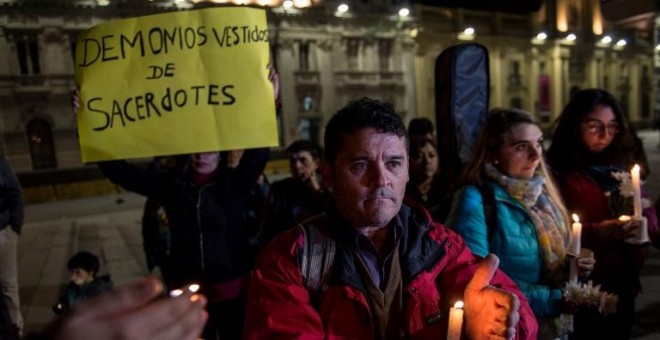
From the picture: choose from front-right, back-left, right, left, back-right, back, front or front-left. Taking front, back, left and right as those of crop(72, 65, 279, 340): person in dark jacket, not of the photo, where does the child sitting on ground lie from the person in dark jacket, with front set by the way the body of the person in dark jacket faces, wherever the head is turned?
back-right

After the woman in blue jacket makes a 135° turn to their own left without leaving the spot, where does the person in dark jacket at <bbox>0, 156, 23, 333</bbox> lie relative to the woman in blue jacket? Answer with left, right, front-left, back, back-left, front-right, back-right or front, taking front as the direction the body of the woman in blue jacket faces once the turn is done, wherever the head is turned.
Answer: left

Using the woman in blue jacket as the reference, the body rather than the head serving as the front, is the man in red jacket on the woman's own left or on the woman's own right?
on the woman's own right

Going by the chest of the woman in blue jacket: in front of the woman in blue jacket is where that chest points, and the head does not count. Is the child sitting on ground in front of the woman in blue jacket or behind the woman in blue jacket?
behind

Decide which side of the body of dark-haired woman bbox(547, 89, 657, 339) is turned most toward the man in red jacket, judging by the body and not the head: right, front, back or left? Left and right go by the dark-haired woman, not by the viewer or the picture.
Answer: right

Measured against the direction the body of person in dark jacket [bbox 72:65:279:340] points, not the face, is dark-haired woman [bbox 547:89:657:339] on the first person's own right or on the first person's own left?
on the first person's own left

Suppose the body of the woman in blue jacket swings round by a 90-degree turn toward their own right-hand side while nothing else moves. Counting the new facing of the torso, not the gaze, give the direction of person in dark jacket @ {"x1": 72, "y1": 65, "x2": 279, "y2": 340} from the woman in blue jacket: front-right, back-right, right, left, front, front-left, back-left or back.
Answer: front-right

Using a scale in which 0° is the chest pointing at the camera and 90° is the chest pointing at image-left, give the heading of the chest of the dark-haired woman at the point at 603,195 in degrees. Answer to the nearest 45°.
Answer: approximately 315°

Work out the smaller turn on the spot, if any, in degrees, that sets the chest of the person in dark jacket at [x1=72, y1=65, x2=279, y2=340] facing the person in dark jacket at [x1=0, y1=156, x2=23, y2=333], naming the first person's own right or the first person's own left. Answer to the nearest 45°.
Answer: approximately 135° to the first person's own right

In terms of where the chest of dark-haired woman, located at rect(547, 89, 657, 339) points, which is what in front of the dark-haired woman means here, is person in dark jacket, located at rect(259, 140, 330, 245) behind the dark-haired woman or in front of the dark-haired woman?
behind

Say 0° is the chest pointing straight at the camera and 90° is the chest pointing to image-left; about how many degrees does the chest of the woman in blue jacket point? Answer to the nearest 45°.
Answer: approximately 315°
